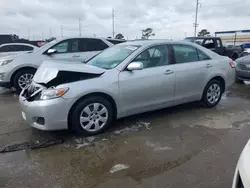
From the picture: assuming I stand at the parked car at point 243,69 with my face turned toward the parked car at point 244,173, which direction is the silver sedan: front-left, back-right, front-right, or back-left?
front-right

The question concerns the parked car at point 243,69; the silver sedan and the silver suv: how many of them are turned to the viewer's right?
0

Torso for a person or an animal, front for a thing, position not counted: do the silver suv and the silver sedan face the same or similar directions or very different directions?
same or similar directions

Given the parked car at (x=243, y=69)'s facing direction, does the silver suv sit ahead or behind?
ahead

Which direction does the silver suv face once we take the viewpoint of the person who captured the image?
facing the viewer and to the left of the viewer

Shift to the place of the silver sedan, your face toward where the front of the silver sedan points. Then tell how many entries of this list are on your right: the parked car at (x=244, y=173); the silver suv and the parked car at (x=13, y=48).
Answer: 2

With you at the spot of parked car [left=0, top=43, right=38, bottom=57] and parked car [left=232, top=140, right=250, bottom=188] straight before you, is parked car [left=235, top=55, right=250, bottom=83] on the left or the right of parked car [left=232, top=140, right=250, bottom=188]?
left

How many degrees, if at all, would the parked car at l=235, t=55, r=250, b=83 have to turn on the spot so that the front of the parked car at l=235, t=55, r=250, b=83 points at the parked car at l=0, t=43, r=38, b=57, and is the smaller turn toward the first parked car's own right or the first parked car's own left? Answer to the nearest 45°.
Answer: approximately 45° to the first parked car's own right

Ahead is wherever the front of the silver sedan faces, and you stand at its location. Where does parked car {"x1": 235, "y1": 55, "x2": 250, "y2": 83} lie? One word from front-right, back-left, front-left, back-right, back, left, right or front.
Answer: back

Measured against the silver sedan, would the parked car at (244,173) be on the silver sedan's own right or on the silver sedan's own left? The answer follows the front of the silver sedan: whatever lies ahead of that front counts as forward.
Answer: on the silver sedan's own left

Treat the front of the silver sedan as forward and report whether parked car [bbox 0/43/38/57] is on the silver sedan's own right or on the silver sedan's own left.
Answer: on the silver sedan's own right

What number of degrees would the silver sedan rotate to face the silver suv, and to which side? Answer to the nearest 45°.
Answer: approximately 90° to its right
